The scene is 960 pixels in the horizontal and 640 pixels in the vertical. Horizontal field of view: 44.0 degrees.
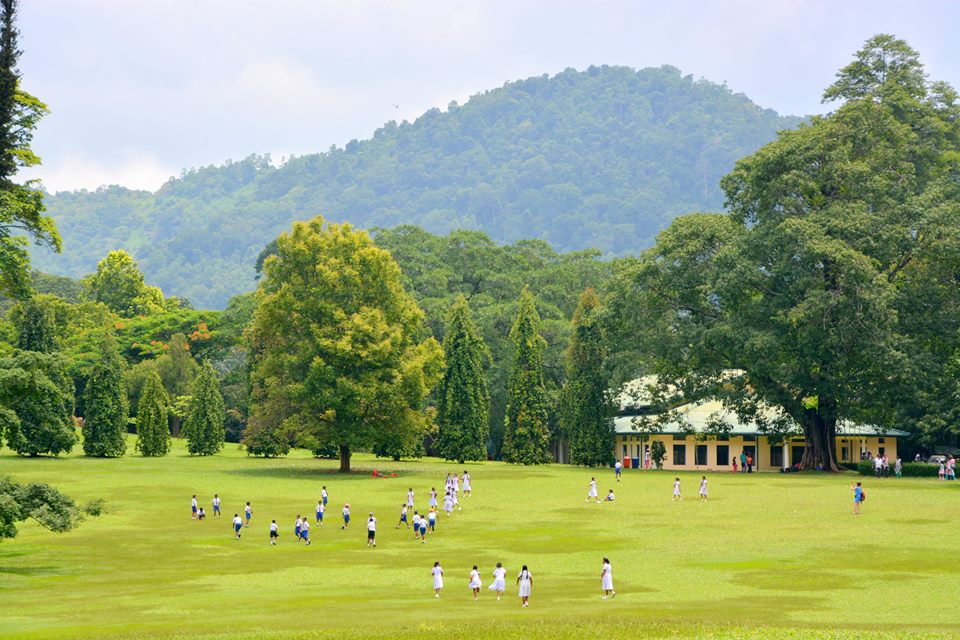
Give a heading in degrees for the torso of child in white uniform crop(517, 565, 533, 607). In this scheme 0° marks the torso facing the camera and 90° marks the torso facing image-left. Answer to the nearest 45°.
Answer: approximately 180°

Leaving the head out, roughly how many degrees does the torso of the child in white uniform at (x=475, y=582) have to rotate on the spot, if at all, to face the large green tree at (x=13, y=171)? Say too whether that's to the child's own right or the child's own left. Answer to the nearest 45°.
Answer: approximately 45° to the child's own left

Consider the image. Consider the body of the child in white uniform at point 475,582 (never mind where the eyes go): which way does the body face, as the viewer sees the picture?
away from the camera

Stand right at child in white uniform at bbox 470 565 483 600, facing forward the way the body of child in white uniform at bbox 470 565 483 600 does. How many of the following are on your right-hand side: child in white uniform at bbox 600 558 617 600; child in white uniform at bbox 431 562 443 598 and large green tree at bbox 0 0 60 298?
1

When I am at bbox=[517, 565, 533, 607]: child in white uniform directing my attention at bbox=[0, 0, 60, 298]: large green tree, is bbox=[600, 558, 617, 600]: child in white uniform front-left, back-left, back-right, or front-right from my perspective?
back-right

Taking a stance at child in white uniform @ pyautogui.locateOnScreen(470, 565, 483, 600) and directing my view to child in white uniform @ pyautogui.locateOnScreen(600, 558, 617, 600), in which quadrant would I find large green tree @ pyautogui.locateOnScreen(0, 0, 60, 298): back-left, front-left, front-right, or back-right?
back-left

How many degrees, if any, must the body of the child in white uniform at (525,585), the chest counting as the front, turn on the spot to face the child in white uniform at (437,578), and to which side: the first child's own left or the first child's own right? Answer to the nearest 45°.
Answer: approximately 45° to the first child's own left

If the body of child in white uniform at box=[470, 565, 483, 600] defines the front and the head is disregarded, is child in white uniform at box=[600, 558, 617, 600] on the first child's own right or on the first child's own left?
on the first child's own right

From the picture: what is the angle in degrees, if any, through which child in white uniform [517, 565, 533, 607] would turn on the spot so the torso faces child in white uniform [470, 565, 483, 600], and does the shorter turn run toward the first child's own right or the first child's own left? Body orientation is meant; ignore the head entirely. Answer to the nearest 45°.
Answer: approximately 45° to the first child's own left

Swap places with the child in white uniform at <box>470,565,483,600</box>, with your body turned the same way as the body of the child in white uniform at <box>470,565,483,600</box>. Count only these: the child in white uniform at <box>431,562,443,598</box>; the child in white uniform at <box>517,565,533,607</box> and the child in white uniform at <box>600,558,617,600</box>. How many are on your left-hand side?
1

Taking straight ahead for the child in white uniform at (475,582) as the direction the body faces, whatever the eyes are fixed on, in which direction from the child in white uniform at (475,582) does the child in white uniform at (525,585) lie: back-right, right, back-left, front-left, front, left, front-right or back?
back-right

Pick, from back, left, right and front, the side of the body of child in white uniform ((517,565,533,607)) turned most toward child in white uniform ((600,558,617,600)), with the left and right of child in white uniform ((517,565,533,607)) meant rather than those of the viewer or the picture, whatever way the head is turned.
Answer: right

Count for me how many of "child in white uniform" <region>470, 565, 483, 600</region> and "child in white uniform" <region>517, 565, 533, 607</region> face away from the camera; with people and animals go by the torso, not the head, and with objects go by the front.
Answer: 2
